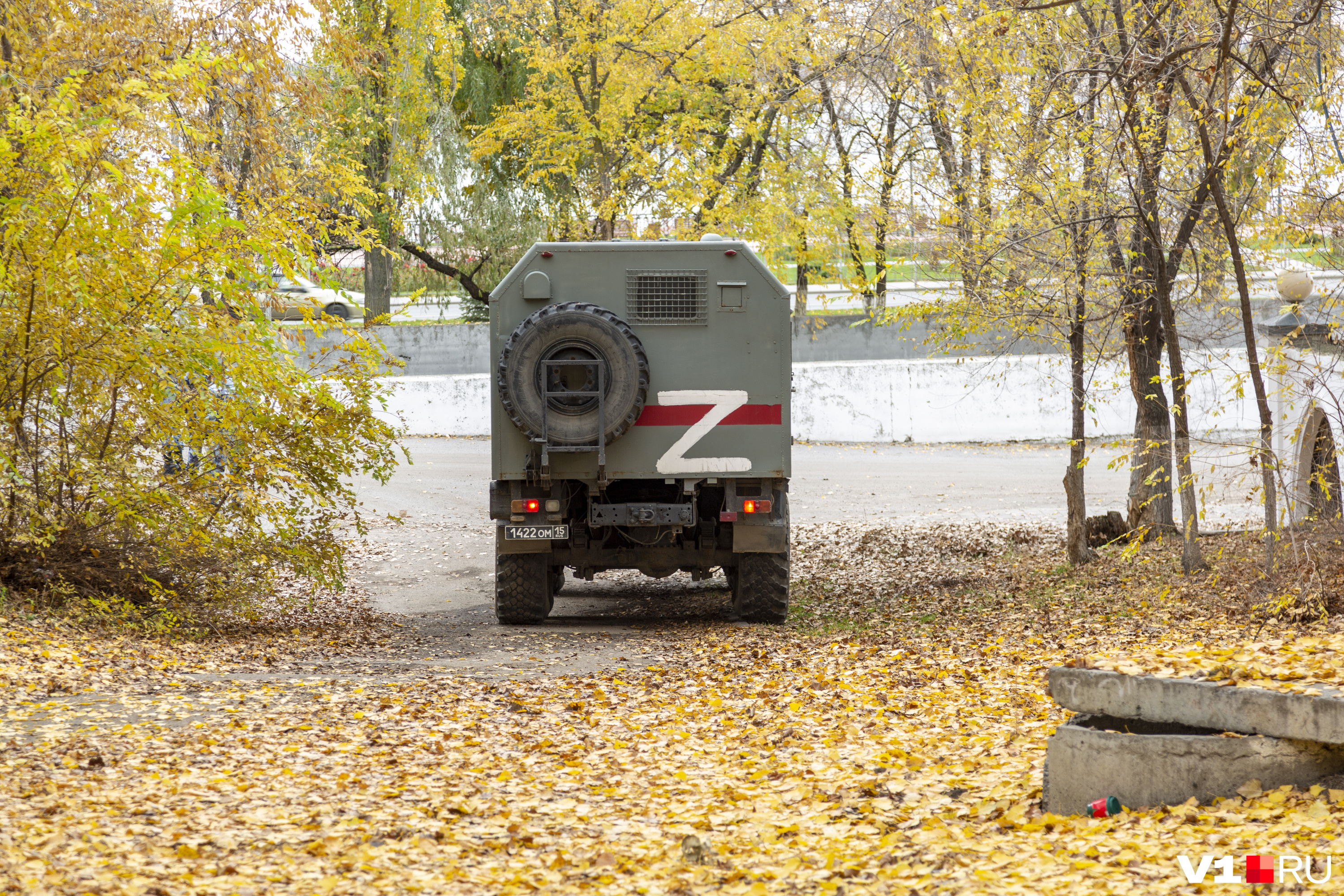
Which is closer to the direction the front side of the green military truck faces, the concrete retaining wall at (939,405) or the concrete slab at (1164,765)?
the concrete retaining wall

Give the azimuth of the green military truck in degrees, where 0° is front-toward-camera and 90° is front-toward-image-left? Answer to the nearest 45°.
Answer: approximately 180°

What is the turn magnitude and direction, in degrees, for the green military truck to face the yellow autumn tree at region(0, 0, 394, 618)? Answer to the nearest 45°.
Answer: approximately 90° to its left

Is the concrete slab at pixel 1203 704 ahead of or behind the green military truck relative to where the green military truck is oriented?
behind

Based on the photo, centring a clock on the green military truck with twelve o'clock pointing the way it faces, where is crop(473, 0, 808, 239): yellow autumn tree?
The yellow autumn tree is roughly at 12 o'clock from the green military truck.

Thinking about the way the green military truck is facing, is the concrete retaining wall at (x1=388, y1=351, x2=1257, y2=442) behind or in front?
in front
